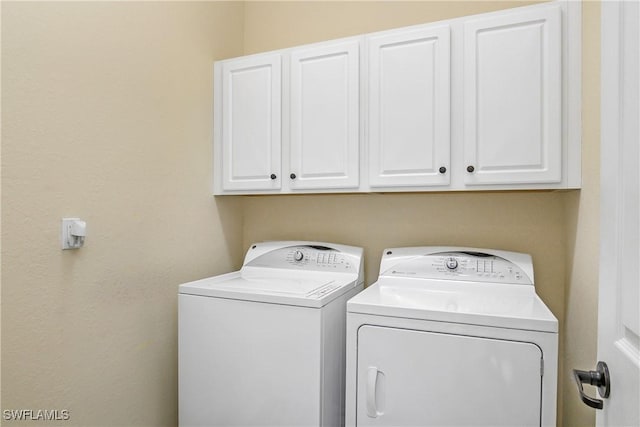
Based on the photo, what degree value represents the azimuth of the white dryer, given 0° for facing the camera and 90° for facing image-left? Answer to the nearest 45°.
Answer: approximately 0°

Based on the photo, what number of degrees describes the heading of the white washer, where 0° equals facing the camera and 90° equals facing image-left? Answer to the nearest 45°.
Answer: approximately 45°

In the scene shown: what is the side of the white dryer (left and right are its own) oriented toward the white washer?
right
